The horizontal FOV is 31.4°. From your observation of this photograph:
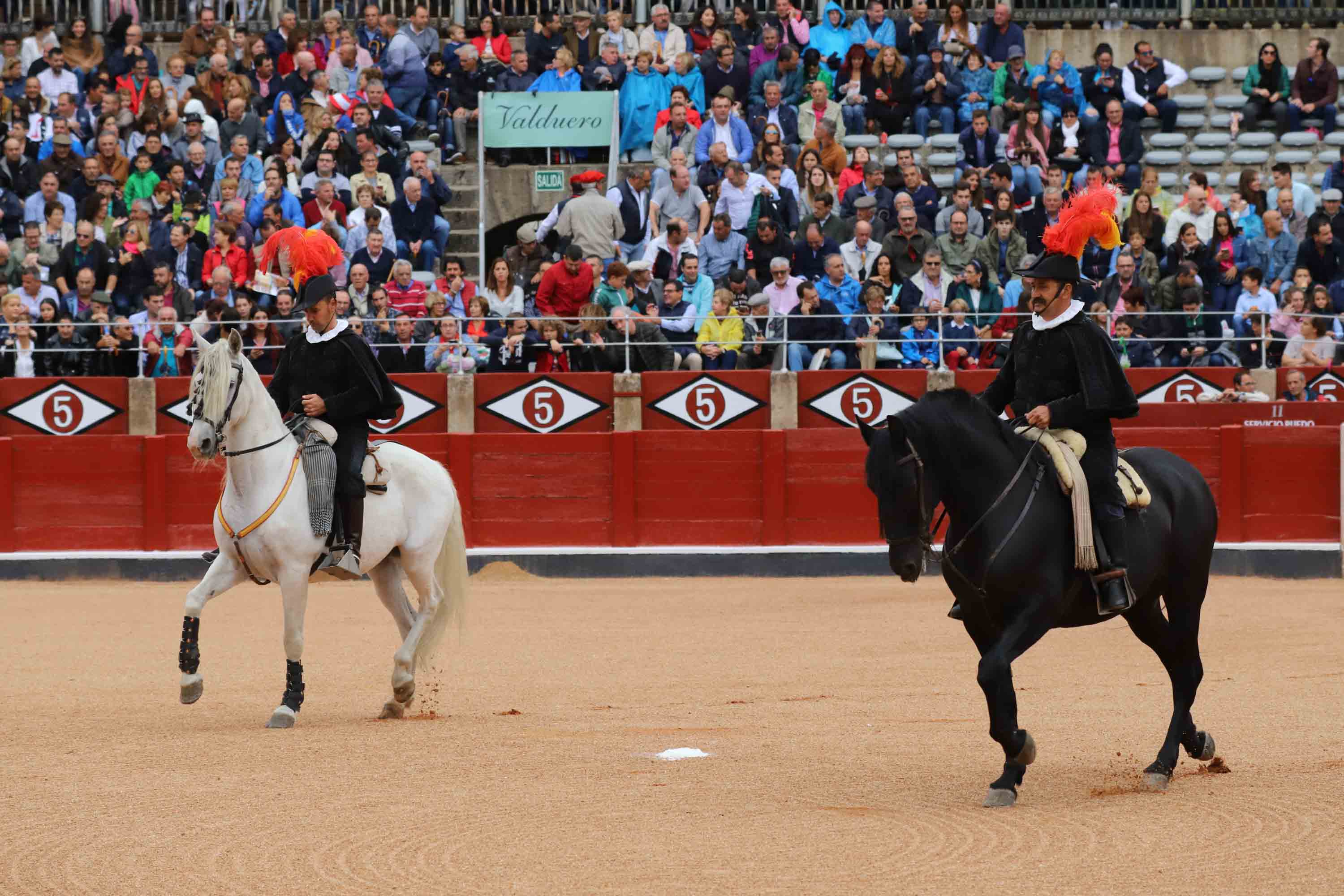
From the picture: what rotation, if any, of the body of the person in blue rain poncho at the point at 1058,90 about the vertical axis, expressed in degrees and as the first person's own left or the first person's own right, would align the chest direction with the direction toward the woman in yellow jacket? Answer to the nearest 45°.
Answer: approximately 45° to the first person's own right

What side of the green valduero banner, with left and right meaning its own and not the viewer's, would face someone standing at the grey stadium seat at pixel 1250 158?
left

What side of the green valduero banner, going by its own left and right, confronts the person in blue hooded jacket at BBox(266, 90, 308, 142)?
right

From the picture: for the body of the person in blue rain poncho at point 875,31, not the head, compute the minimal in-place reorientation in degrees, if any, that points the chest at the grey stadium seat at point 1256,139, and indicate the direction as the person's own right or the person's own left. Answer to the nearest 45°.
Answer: approximately 90° to the person's own left

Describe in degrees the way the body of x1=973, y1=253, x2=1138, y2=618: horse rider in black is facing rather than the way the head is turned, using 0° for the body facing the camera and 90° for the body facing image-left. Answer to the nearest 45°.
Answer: approximately 45°

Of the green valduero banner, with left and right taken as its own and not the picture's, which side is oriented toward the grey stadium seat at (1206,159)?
left

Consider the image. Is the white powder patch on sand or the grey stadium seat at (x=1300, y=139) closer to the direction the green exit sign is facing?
the white powder patch on sand
